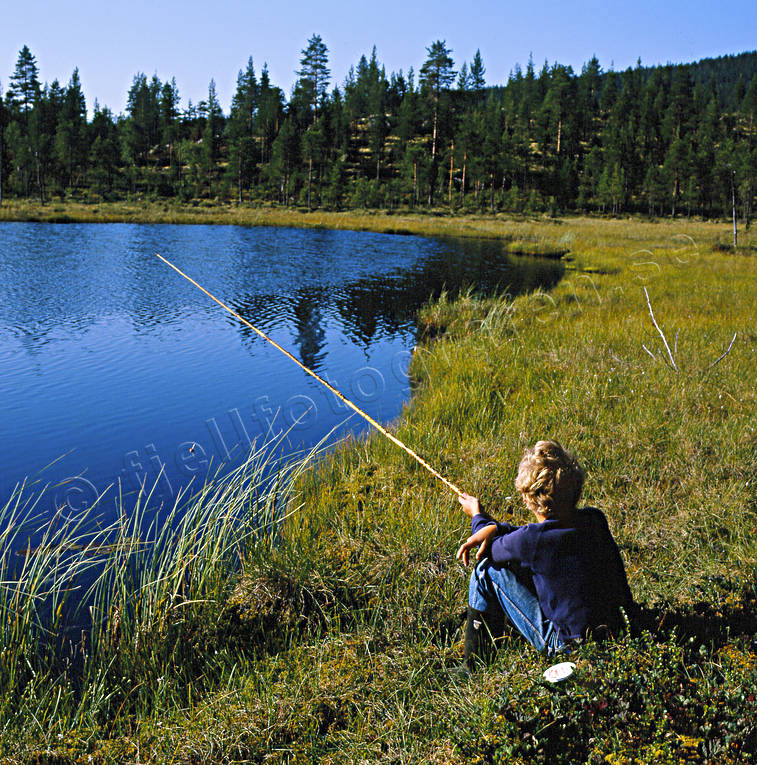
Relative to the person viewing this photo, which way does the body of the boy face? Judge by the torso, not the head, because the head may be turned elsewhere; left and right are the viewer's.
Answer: facing away from the viewer and to the left of the viewer

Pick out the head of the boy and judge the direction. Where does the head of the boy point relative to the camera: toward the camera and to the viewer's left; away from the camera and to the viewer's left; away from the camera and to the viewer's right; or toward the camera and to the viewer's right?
away from the camera and to the viewer's left
